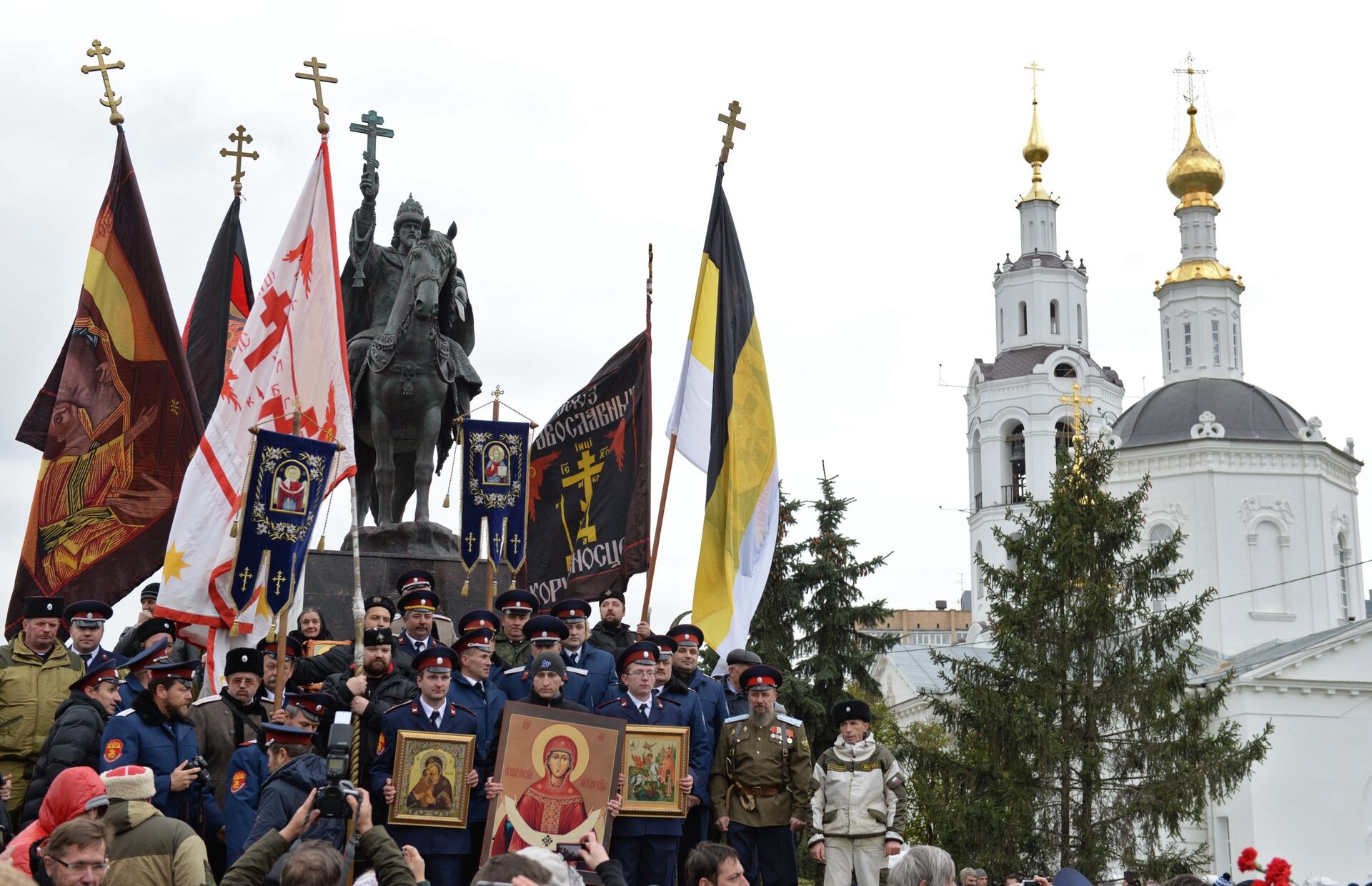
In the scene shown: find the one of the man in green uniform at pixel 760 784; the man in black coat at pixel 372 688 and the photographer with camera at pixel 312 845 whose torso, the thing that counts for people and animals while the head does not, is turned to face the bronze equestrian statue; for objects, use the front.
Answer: the photographer with camera

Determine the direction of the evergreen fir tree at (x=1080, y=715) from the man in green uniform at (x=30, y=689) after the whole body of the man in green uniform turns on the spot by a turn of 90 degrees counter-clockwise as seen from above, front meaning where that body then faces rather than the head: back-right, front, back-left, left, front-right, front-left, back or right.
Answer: front-left

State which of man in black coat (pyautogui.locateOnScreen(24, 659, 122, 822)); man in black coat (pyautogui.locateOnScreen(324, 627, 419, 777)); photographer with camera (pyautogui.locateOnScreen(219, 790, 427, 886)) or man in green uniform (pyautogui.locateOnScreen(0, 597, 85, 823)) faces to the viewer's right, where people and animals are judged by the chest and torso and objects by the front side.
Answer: man in black coat (pyautogui.locateOnScreen(24, 659, 122, 822))

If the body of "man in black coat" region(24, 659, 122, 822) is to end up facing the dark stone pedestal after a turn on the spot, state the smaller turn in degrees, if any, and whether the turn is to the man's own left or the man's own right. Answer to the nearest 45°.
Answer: approximately 45° to the man's own left

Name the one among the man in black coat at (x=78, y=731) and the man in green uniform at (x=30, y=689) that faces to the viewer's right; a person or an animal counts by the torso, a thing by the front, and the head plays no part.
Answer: the man in black coat

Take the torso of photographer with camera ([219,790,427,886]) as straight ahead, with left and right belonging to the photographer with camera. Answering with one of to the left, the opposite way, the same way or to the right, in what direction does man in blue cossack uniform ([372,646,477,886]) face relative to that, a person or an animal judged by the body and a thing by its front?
the opposite way

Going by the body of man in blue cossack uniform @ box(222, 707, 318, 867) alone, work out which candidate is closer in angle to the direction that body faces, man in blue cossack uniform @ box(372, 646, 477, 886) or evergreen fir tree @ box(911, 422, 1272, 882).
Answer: the man in blue cossack uniform

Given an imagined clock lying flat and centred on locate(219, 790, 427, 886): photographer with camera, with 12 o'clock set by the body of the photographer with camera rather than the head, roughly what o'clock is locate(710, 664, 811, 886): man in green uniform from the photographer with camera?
The man in green uniform is roughly at 1 o'clock from the photographer with camera.

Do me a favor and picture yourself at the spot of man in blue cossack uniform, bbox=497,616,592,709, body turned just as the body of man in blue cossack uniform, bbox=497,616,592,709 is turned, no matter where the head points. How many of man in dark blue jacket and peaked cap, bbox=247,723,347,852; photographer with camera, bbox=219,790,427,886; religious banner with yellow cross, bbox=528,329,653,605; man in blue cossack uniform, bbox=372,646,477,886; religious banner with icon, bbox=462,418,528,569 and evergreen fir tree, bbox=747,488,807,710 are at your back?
3

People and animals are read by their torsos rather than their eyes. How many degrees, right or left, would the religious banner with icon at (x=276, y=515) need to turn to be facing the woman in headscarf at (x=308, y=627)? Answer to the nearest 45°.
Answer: approximately 180°

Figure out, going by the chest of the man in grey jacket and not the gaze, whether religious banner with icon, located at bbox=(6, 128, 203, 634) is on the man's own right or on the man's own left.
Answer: on the man's own right
